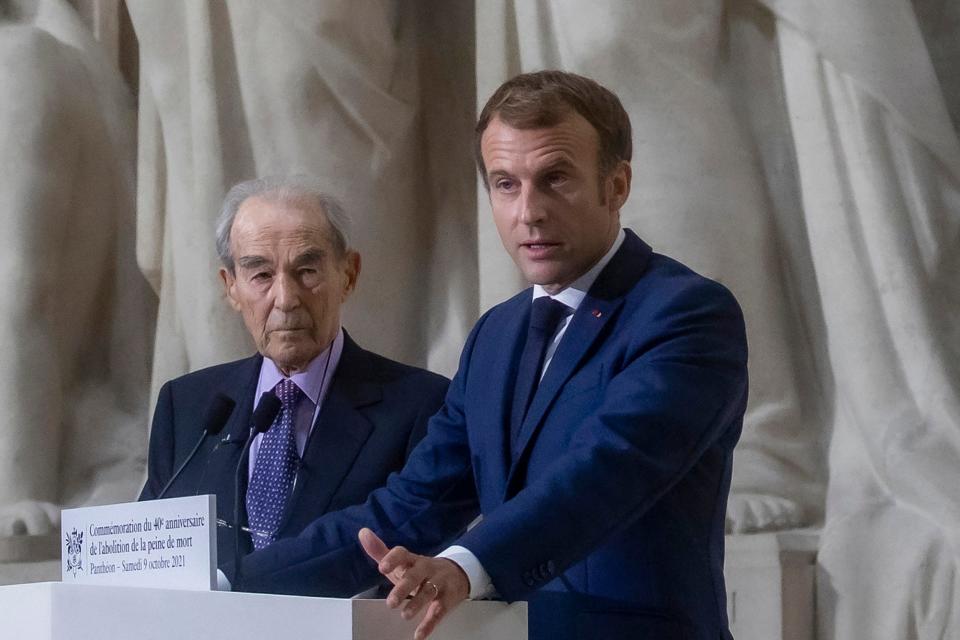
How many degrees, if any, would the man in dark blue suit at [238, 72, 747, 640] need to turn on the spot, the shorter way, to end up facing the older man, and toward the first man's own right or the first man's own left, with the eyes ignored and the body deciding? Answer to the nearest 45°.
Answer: approximately 90° to the first man's own right

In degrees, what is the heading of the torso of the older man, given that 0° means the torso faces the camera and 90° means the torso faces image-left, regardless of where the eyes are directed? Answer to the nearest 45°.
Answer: approximately 0°

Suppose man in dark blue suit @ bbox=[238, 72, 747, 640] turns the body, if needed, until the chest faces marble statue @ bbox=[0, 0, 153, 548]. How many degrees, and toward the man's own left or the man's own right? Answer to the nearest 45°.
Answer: approximately 90° to the man's own right

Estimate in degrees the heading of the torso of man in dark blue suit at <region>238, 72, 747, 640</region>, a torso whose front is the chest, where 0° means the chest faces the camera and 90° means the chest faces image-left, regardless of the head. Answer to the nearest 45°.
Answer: approximately 45°

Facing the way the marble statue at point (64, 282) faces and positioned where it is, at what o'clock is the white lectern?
The white lectern is roughly at 12 o'clock from the marble statue.

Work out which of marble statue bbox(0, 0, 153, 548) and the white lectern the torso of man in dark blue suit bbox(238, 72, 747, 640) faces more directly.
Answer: the white lectern

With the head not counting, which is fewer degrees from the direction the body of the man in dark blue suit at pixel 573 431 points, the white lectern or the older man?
the white lectern

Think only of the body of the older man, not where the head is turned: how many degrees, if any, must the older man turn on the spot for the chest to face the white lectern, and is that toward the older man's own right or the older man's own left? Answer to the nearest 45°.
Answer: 0° — they already face it
